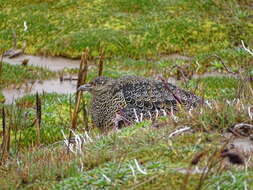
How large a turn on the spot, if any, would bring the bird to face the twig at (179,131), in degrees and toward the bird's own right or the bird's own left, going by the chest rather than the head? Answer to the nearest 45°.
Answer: approximately 90° to the bird's own left

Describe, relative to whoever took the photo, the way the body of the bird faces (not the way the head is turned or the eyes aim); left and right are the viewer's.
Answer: facing to the left of the viewer
